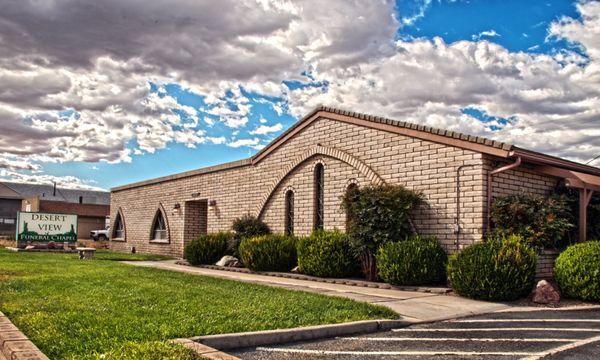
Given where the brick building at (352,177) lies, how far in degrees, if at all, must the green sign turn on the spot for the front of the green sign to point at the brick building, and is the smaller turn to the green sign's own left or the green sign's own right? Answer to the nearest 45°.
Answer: approximately 45° to the green sign's own left

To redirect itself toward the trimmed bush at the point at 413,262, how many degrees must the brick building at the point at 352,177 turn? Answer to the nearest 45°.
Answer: approximately 45° to its left

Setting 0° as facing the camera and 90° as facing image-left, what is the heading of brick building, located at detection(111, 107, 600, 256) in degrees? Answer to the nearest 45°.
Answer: approximately 45°
